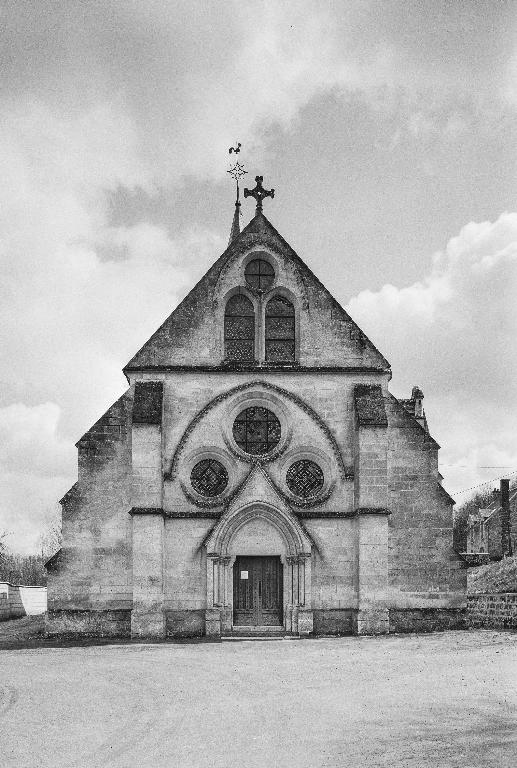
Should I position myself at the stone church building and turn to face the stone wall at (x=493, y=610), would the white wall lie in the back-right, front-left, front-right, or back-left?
back-left

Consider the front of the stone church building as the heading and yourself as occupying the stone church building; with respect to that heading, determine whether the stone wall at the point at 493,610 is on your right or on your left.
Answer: on your left

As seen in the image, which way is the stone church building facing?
toward the camera
